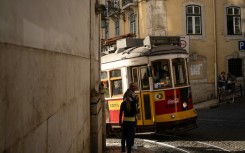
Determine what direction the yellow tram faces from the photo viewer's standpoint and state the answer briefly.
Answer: facing the viewer and to the right of the viewer
